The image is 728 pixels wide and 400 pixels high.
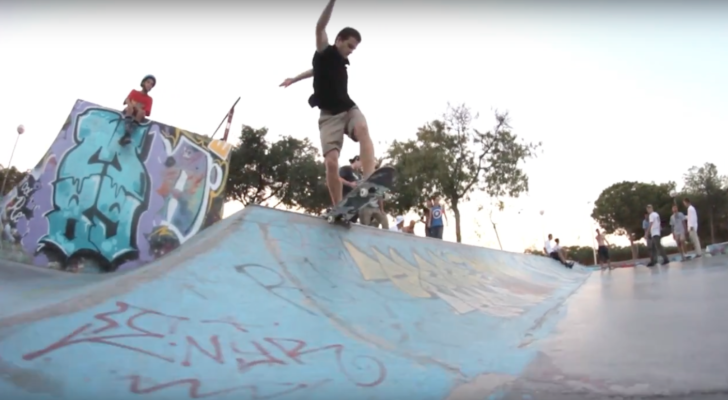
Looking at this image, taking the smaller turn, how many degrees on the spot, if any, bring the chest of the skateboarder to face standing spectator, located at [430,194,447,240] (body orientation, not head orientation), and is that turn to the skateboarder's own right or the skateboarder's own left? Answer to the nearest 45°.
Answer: approximately 135° to the skateboarder's own left

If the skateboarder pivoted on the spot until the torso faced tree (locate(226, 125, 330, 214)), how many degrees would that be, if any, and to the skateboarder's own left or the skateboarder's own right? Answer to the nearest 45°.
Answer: approximately 135° to the skateboarder's own left

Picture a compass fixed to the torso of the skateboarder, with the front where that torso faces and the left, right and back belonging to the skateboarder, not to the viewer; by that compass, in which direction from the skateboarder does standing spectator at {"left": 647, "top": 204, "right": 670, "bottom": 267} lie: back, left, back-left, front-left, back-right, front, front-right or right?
left

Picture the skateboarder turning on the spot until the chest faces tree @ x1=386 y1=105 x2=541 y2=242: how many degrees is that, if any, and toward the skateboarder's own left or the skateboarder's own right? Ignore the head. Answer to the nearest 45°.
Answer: approximately 135° to the skateboarder's own left

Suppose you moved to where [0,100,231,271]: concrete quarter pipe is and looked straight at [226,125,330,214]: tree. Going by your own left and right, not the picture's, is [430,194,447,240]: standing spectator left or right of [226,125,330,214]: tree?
right

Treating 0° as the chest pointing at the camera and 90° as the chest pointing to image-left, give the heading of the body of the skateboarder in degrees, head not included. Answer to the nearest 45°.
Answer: approximately 315°
